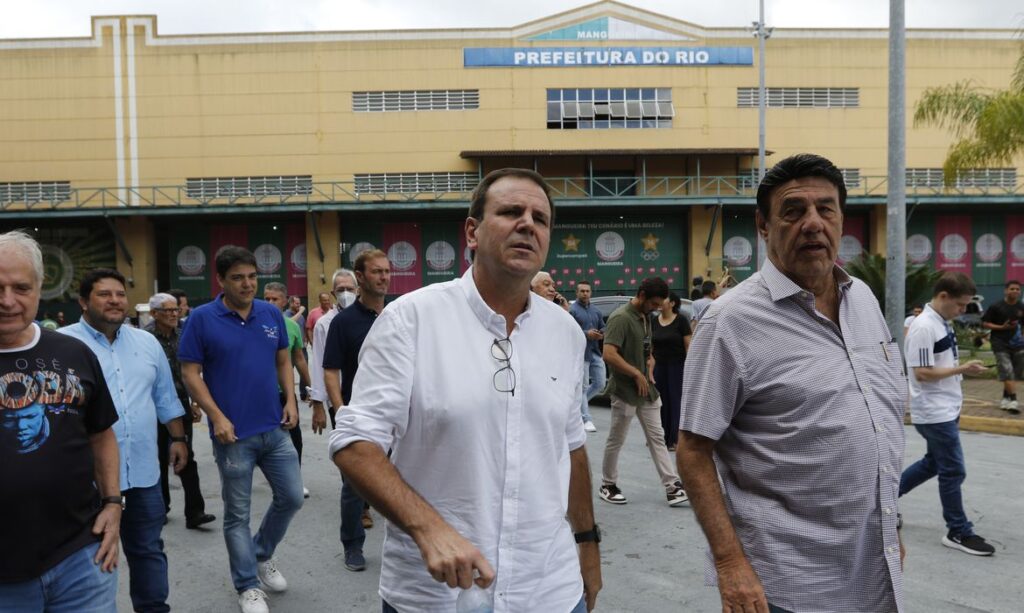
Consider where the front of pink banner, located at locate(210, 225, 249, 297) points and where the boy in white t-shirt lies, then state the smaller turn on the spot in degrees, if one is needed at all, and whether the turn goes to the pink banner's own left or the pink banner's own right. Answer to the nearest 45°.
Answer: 0° — it already faces them

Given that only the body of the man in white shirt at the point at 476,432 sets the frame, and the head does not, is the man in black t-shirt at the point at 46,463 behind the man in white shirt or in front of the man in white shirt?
behind

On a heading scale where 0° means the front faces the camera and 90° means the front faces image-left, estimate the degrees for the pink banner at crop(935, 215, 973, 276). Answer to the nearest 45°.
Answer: approximately 0°

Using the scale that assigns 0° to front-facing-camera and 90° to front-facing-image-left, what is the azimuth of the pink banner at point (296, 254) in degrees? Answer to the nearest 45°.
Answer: approximately 0°

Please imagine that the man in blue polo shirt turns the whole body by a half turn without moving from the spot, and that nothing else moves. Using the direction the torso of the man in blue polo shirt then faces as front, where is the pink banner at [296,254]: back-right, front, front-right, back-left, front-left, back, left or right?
front-right

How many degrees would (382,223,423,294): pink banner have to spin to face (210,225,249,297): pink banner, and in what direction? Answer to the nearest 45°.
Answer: approximately 90° to its right
